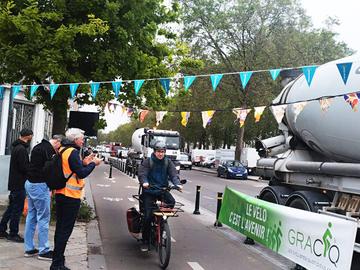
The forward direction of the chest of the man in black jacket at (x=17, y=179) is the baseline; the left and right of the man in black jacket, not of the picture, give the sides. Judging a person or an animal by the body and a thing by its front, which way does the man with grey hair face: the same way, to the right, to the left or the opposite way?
the same way

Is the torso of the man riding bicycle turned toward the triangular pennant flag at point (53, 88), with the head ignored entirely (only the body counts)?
no

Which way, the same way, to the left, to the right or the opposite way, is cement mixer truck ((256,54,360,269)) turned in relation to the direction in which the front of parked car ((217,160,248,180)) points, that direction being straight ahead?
the same way

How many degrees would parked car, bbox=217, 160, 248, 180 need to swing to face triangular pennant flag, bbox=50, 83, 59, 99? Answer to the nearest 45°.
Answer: approximately 45° to its right

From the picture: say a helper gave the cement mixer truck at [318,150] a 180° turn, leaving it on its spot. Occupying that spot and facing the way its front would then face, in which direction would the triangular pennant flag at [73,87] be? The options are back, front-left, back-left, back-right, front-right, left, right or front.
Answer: front-left

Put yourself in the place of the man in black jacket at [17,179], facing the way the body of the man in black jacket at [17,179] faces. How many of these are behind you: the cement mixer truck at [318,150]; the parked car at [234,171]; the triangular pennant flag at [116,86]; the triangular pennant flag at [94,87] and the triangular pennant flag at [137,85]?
0

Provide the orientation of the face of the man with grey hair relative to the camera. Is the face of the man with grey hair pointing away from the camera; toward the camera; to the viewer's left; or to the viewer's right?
to the viewer's right

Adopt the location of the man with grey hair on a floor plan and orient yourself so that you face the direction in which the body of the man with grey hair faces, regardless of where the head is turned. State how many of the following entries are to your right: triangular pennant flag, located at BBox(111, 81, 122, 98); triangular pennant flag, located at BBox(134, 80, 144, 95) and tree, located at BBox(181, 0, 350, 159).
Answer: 0

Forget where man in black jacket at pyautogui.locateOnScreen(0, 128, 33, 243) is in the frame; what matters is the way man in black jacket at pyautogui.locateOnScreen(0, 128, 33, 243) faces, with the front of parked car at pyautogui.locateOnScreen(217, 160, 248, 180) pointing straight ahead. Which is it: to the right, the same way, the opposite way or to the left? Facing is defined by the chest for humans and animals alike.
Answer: to the left

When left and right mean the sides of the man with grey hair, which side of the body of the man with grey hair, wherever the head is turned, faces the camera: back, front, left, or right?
right

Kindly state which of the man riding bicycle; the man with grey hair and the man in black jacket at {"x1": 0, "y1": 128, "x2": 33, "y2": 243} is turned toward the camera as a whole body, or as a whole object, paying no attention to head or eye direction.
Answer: the man riding bicycle

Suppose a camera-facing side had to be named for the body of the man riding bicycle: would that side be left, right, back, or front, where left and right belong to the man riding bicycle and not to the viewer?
front

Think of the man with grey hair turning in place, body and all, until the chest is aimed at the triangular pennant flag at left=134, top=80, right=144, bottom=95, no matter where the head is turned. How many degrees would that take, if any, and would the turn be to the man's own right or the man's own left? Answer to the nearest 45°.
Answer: approximately 90° to the man's own left

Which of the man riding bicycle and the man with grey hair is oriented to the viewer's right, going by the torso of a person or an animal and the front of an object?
the man with grey hair

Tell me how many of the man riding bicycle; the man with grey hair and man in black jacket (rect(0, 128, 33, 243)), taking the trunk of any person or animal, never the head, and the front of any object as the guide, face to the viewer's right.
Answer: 2

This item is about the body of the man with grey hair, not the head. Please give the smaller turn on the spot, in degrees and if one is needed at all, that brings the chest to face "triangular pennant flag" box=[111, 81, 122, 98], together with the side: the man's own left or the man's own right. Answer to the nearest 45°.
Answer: approximately 90° to the man's own left

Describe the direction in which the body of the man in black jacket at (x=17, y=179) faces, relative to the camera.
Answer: to the viewer's right

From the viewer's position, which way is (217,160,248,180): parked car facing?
facing the viewer and to the right of the viewer
